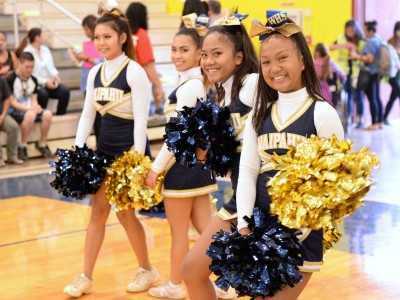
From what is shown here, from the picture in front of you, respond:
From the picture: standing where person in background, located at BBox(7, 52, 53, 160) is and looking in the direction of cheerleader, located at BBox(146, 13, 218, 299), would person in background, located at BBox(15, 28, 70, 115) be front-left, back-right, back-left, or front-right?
back-left

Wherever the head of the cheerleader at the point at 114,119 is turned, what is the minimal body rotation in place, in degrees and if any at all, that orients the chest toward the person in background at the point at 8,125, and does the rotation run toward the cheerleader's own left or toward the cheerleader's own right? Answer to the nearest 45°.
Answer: approximately 135° to the cheerleader's own right

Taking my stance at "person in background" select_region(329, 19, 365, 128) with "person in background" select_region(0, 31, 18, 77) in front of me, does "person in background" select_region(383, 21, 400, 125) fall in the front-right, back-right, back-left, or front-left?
back-right

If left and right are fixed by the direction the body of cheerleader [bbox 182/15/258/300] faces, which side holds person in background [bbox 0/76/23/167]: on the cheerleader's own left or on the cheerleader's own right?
on the cheerleader's own right

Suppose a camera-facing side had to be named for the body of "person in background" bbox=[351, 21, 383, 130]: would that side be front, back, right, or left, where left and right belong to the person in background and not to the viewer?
left
